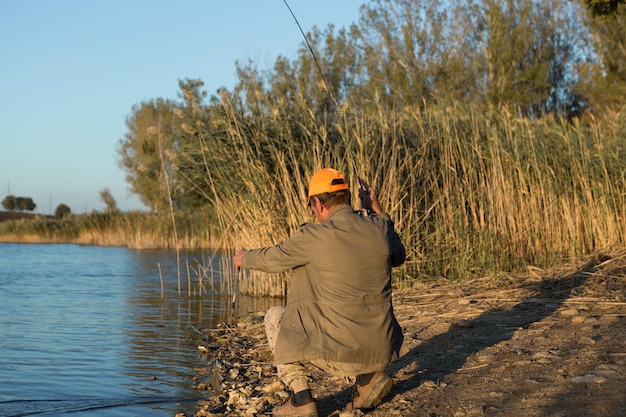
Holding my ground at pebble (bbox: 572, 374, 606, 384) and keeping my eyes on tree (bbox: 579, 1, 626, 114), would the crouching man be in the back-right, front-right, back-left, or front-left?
back-left

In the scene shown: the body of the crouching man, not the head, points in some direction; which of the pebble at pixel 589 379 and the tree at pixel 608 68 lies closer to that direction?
the tree

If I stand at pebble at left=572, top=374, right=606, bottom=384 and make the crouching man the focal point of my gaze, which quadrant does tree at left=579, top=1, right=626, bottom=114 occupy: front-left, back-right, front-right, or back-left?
back-right

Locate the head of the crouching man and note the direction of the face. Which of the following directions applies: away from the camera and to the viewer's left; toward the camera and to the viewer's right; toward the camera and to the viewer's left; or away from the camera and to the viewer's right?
away from the camera and to the viewer's left

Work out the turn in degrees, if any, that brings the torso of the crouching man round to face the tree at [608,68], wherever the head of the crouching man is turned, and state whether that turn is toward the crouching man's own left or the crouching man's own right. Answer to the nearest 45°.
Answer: approximately 90° to the crouching man's own right

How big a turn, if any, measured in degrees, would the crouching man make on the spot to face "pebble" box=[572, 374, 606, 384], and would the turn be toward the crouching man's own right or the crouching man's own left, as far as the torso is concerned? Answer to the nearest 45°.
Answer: approximately 135° to the crouching man's own right

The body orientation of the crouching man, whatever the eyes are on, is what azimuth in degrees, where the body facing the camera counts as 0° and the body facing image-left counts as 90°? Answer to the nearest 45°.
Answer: approximately 135°
